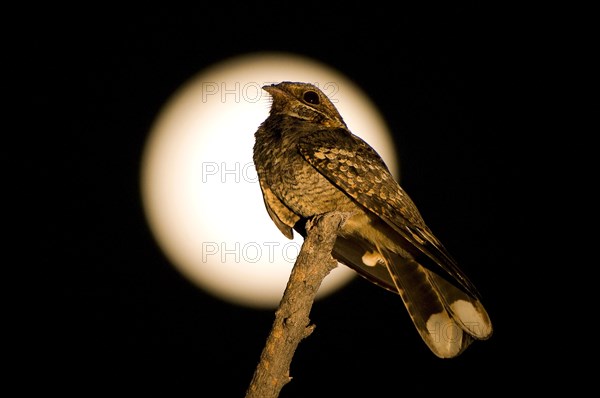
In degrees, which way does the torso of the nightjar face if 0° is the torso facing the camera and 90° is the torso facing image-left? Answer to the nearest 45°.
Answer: approximately 45°
